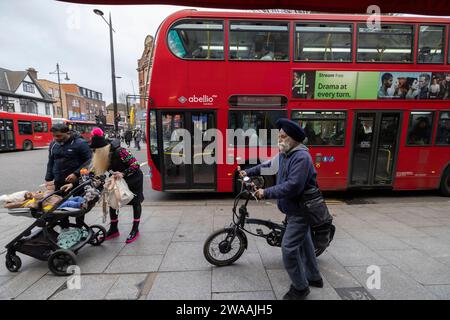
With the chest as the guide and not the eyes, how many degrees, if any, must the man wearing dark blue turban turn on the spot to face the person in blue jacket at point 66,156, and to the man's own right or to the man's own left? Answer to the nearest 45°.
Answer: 0° — they already face them

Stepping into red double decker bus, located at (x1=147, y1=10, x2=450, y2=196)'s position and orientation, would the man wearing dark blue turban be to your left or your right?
on your left

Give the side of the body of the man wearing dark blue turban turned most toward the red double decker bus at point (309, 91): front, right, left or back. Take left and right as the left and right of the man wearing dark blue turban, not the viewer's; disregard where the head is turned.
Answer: right

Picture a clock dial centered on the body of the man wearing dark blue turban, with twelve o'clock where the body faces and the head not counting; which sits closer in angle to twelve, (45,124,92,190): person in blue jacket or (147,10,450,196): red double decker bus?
the person in blue jacket

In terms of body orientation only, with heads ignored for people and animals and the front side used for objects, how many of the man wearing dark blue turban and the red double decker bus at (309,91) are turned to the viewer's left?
2

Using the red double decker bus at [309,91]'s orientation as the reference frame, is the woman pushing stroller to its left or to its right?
on its left

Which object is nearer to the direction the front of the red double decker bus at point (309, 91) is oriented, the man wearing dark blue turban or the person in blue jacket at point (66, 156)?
the person in blue jacket

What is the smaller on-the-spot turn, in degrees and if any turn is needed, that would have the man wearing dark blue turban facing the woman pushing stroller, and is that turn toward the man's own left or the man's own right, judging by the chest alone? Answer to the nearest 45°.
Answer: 0° — they already face them

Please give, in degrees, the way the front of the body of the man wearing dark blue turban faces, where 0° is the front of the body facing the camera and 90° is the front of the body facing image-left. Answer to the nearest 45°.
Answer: approximately 90°

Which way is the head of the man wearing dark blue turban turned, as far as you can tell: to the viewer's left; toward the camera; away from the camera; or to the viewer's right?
to the viewer's left

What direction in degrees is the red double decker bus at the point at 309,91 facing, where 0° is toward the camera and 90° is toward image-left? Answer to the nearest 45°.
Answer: approximately 90°
